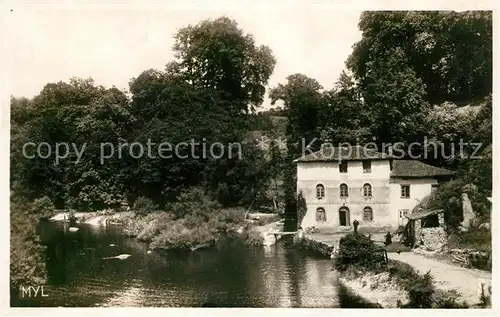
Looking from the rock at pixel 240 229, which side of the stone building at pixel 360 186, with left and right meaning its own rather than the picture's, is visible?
right

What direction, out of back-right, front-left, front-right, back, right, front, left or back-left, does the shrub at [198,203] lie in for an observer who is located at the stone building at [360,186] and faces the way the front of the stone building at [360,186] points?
right

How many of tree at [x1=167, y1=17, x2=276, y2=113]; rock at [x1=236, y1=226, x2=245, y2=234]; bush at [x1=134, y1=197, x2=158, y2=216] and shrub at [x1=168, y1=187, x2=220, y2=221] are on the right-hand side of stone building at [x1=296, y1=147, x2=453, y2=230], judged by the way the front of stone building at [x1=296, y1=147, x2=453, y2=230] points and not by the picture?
4

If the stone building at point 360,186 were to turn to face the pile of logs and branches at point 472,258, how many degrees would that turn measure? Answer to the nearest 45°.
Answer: approximately 45° to its left

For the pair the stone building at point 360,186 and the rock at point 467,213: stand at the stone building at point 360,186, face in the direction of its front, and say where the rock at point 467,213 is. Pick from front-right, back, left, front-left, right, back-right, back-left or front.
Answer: front-left

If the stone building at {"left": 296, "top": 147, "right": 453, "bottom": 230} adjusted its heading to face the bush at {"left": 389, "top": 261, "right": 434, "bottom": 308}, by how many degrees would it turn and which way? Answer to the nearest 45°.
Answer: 0° — it already faces it

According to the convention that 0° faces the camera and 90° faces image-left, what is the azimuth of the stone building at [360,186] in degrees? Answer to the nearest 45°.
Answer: approximately 0°

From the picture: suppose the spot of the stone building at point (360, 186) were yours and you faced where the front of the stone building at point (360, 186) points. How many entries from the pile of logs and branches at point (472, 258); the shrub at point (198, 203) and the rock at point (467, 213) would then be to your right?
1

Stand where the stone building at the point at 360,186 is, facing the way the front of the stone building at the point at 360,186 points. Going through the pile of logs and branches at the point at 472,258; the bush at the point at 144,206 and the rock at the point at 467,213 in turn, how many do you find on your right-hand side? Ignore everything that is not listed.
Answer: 1
